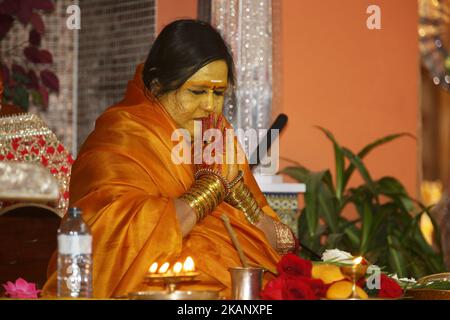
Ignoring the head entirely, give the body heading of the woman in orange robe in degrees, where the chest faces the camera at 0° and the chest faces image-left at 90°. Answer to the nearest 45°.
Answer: approximately 315°

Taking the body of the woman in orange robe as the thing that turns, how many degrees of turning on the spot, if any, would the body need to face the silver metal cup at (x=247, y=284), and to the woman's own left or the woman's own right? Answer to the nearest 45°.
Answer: approximately 45° to the woman's own right

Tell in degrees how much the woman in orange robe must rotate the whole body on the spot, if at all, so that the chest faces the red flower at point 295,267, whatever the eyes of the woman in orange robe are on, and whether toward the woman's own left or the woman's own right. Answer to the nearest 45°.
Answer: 0° — they already face it

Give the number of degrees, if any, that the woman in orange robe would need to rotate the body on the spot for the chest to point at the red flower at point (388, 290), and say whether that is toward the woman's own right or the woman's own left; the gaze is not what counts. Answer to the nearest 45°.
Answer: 0° — they already face it

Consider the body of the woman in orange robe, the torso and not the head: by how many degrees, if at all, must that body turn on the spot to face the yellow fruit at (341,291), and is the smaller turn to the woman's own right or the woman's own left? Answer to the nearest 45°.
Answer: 0° — they already face it

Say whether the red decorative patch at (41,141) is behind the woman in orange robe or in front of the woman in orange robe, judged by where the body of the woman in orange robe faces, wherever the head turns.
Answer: behind
